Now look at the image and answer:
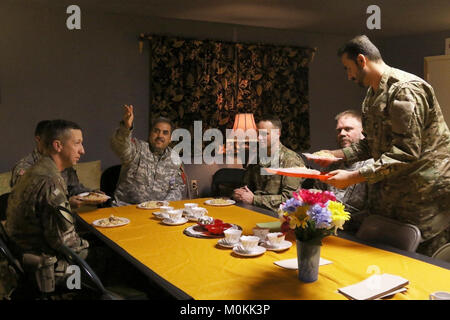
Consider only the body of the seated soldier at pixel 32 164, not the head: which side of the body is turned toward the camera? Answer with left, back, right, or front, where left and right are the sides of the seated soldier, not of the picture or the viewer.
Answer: right

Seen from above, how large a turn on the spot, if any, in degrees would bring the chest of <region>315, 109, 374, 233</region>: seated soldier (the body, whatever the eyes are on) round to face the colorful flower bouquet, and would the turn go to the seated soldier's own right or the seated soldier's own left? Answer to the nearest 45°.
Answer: approximately 45° to the seated soldier's own left

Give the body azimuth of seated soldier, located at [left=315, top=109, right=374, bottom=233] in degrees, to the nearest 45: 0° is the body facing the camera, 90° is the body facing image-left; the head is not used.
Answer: approximately 45°

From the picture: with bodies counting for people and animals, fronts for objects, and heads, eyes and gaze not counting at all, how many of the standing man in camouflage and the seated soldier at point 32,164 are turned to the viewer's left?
1

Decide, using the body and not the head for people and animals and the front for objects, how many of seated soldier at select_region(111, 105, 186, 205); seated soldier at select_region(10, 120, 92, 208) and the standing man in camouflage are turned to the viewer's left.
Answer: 1

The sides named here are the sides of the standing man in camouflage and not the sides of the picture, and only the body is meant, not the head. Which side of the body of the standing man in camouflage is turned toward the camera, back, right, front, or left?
left

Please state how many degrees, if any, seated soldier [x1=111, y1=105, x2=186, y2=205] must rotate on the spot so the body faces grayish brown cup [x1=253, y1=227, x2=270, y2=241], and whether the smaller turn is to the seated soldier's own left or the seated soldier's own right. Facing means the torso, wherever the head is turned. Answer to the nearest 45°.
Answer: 0° — they already face it

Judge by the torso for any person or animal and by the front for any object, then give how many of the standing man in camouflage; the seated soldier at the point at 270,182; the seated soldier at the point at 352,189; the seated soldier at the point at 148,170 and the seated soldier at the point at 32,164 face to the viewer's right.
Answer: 1

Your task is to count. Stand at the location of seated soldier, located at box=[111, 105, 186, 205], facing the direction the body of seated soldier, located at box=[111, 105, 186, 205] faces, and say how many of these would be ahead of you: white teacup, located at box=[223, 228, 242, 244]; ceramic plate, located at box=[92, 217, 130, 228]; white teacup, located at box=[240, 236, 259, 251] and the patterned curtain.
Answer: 3

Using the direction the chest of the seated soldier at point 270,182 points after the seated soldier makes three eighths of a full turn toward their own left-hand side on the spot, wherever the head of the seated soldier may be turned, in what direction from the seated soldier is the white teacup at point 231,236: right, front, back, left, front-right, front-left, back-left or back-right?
right

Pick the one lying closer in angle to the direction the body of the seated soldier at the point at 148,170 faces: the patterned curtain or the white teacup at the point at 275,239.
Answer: the white teacup

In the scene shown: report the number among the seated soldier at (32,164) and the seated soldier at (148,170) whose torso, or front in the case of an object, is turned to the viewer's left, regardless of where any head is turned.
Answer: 0

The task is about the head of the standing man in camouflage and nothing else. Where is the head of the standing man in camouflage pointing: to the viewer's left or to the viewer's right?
to the viewer's left

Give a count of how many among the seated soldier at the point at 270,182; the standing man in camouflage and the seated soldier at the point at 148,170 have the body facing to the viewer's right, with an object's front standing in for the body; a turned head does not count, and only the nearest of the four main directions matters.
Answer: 0

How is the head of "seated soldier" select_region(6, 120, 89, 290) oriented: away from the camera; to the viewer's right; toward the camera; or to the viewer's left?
to the viewer's right

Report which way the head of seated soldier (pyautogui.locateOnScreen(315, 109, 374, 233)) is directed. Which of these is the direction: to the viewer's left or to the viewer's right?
to the viewer's left
